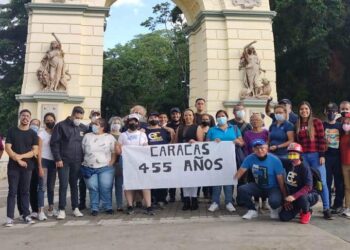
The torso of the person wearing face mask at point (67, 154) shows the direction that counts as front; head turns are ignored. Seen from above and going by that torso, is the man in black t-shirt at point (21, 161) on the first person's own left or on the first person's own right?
on the first person's own right

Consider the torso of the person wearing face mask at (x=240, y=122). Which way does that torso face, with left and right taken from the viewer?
facing the viewer

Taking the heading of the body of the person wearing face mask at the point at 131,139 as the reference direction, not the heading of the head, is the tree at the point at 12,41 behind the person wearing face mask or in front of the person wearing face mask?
behind

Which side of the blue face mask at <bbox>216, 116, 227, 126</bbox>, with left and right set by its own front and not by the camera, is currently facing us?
front

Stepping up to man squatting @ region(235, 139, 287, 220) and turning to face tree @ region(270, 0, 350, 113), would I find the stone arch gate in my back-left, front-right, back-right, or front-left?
front-left

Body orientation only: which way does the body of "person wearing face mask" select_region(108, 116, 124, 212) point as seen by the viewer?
toward the camera

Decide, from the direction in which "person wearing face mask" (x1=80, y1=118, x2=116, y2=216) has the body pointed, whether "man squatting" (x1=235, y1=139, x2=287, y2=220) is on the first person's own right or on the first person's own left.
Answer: on the first person's own left

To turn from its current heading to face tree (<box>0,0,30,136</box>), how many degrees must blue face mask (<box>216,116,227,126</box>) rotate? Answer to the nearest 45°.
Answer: approximately 135° to its right

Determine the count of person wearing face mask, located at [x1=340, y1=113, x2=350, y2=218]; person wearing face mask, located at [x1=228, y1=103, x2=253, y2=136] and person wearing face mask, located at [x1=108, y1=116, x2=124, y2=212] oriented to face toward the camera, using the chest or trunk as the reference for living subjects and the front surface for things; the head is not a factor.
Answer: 3

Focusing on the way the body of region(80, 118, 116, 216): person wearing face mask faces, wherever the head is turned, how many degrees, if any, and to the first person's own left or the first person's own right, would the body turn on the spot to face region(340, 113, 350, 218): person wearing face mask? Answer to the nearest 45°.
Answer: approximately 90° to the first person's own left
